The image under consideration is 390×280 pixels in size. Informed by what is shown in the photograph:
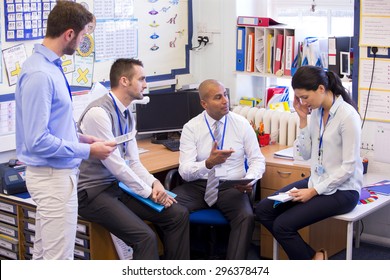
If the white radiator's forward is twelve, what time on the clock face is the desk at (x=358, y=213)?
The desk is roughly at 10 o'clock from the white radiator.

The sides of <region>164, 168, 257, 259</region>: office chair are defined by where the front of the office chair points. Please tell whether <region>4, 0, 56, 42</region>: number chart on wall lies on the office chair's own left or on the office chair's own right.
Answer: on the office chair's own right

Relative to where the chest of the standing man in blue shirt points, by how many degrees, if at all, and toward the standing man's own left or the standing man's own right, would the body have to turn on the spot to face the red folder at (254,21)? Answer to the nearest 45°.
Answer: approximately 45° to the standing man's own left

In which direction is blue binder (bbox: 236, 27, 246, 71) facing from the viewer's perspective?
toward the camera

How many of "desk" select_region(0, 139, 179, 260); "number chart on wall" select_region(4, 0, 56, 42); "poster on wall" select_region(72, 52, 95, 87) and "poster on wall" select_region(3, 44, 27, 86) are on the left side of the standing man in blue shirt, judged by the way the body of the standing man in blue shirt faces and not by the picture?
4

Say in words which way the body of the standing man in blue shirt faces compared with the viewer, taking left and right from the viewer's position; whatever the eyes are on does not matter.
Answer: facing to the right of the viewer

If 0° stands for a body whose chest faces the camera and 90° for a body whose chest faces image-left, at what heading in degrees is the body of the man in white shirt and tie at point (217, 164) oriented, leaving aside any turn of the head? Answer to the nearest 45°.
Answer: approximately 0°

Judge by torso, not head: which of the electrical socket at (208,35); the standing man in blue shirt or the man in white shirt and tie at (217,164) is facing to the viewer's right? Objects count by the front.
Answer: the standing man in blue shirt

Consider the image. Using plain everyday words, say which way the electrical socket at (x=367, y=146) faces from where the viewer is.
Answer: facing the viewer

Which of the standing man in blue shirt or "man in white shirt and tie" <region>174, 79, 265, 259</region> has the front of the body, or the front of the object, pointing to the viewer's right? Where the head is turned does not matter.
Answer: the standing man in blue shirt

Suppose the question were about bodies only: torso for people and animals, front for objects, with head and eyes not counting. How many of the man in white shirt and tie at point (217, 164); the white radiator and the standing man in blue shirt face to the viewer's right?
1

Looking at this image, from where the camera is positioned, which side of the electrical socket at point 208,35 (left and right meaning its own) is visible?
front

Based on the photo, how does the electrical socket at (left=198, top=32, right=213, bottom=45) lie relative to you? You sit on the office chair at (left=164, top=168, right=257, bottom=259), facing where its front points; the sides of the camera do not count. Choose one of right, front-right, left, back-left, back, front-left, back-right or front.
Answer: back

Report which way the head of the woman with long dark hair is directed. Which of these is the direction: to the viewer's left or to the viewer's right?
to the viewer's left

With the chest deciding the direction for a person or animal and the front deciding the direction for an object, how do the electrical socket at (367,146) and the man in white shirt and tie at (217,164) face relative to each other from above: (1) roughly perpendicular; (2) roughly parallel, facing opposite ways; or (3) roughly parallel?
roughly parallel

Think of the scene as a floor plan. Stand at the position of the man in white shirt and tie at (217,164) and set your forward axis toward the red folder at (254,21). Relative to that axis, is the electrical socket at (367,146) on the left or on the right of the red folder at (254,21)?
right
